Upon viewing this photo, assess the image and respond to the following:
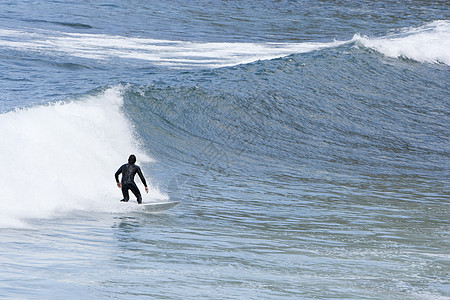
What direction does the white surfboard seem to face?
to the viewer's right

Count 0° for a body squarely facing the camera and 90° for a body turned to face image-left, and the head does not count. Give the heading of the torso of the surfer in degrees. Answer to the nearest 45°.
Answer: approximately 180°
